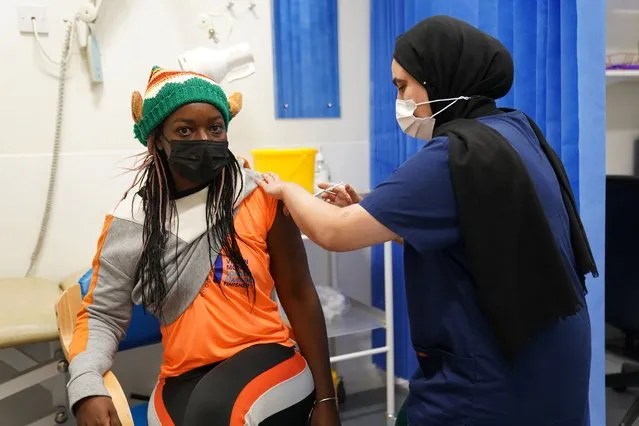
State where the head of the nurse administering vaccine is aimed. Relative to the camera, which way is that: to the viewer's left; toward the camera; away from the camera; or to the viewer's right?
to the viewer's left

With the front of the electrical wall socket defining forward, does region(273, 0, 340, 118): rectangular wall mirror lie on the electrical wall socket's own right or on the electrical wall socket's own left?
on the electrical wall socket's own left

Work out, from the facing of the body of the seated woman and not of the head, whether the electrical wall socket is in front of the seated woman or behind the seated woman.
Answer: behind

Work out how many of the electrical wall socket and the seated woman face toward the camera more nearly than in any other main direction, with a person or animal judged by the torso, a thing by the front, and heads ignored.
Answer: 2

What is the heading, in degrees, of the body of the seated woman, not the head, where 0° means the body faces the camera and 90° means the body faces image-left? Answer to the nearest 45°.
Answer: approximately 0°

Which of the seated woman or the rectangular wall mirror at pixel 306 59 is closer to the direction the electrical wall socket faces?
the seated woman
